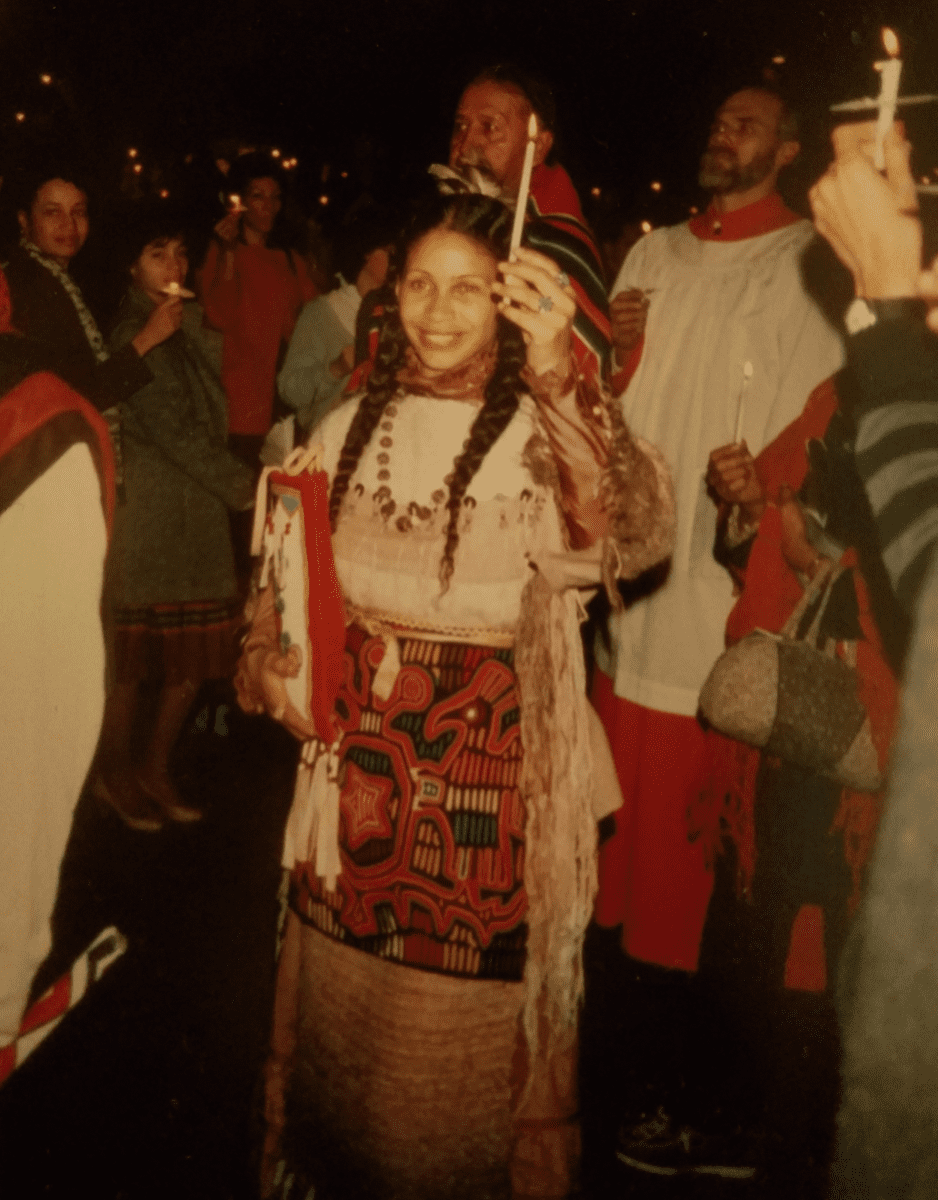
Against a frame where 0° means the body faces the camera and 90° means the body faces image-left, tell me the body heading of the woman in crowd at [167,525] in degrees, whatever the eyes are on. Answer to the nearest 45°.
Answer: approximately 315°

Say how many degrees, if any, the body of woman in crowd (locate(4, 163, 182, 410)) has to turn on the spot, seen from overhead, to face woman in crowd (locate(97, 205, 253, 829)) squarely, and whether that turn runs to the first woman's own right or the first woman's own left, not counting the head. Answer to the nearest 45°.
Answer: approximately 90° to the first woman's own left

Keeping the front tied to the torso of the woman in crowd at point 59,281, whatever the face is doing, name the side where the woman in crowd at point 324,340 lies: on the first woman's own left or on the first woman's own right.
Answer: on the first woman's own left

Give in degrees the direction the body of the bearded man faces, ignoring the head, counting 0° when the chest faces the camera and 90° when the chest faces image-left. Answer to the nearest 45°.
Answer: approximately 45°

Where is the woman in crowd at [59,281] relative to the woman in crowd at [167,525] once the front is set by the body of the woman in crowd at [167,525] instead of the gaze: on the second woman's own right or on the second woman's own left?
on the second woman's own right

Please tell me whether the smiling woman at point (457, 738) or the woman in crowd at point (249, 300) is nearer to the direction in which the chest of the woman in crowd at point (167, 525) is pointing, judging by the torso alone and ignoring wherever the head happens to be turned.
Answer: the smiling woman
